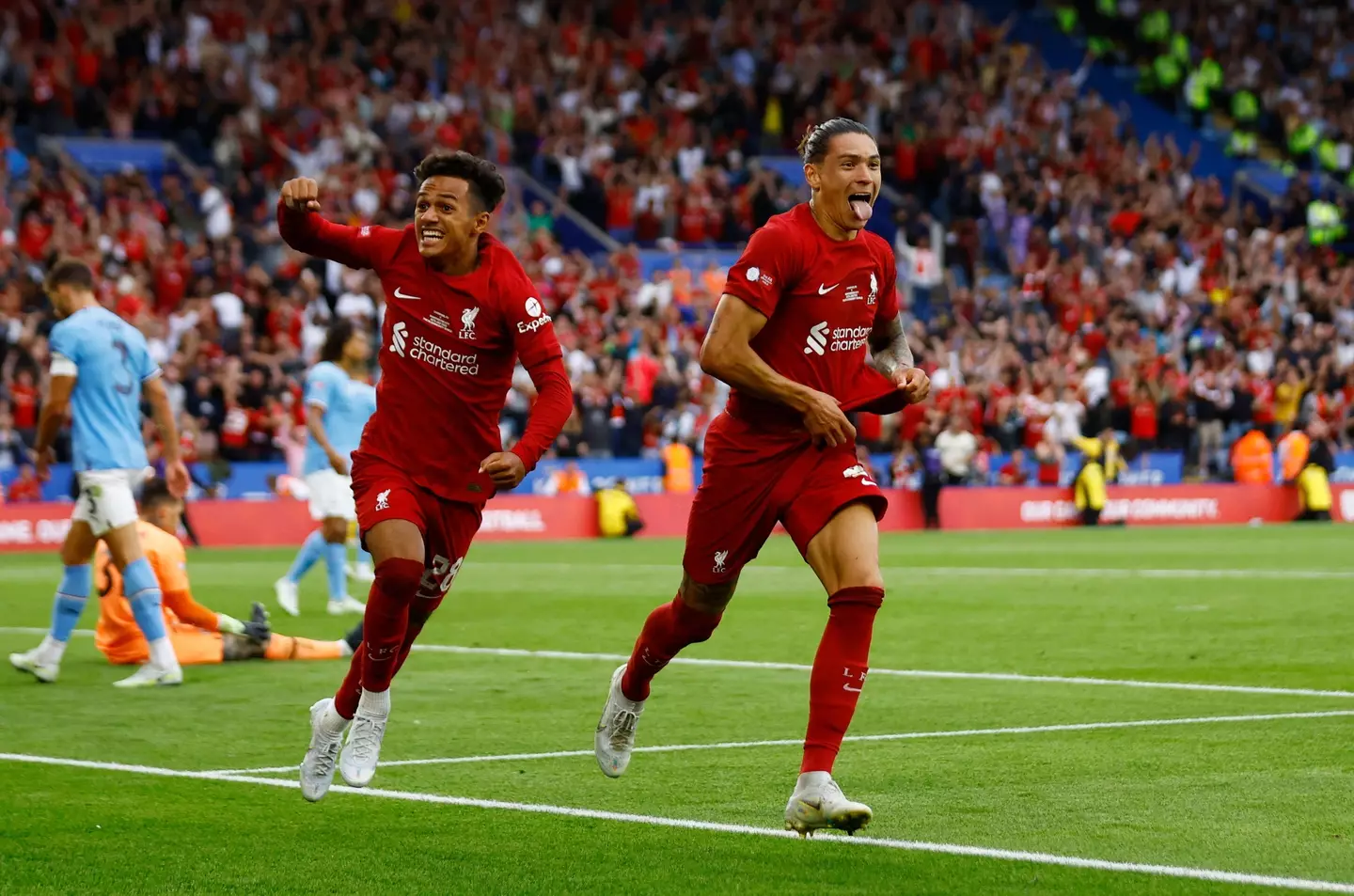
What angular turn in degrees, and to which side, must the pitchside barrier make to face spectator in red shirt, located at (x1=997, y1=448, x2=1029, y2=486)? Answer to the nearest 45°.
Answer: approximately 135° to its left

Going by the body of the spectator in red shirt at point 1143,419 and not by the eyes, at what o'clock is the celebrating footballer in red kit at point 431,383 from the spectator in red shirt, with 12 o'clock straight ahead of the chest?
The celebrating footballer in red kit is roughly at 12 o'clock from the spectator in red shirt.

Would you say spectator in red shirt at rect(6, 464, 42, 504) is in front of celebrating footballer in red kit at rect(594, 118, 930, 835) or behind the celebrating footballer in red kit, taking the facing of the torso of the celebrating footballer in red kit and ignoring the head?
behind

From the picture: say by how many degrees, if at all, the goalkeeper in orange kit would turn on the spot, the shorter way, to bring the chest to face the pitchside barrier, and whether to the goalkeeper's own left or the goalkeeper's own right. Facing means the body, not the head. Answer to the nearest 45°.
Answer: approximately 45° to the goalkeeper's own left

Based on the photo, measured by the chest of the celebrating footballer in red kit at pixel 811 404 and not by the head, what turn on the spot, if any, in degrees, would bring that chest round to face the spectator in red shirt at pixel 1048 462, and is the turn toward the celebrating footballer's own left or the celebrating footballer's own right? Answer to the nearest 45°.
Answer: approximately 135° to the celebrating footballer's own left

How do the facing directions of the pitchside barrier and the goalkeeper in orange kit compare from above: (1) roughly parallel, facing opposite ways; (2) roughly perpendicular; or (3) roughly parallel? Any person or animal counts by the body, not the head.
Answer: roughly perpendicular

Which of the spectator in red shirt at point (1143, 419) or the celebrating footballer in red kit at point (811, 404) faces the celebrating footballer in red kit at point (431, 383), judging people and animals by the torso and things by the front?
the spectator in red shirt

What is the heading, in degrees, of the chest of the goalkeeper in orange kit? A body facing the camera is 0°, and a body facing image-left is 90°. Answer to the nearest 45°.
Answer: approximately 270°
